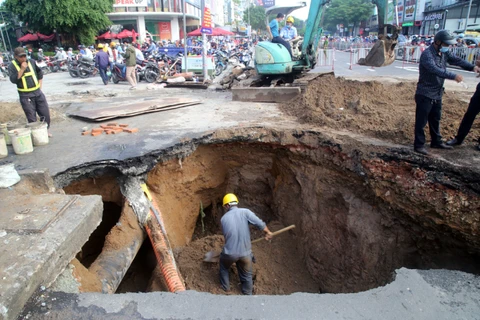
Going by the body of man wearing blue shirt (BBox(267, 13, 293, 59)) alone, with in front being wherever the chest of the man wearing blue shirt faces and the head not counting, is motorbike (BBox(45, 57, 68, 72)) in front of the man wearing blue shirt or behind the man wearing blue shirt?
behind

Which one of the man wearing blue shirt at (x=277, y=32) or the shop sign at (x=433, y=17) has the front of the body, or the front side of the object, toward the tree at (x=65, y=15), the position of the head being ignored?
the shop sign

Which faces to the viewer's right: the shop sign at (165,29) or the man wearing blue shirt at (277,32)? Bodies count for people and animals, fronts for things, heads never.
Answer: the man wearing blue shirt

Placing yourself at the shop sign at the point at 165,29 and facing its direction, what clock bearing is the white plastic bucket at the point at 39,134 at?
The white plastic bucket is roughly at 12 o'clock from the shop sign.

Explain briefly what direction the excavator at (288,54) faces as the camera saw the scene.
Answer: facing to the right of the viewer

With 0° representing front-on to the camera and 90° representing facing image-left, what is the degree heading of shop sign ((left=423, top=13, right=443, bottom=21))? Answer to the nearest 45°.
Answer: approximately 45°

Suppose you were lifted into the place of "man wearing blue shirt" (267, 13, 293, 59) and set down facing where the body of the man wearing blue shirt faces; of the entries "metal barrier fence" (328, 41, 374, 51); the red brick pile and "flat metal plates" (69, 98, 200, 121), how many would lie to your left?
1

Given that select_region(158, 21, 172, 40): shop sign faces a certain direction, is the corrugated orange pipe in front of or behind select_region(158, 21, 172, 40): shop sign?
in front

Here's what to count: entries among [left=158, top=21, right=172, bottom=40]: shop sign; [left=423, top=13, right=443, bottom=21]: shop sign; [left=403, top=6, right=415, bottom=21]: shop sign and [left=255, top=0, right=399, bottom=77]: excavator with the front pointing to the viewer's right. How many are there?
1

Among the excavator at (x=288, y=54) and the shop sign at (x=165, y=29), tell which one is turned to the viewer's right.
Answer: the excavator
